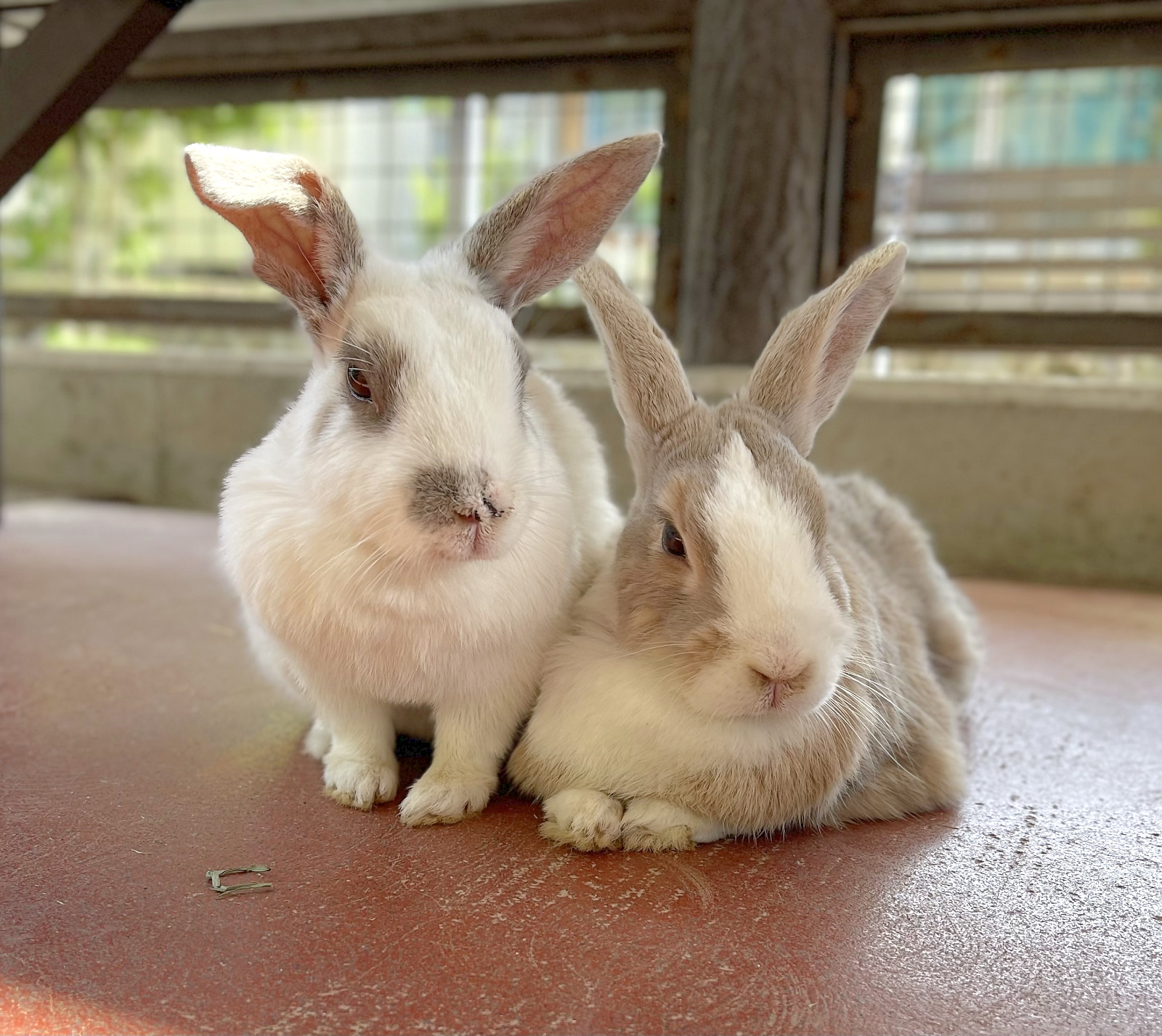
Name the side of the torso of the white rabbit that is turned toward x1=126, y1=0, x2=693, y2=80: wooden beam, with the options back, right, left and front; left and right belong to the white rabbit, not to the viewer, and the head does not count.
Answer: back

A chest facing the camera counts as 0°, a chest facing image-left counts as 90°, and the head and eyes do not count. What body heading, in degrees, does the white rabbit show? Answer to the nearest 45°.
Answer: approximately 0°

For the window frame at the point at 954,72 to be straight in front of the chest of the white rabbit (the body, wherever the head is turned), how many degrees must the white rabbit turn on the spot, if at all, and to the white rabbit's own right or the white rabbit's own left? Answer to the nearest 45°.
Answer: approximately 135° to the white rabbit's own left

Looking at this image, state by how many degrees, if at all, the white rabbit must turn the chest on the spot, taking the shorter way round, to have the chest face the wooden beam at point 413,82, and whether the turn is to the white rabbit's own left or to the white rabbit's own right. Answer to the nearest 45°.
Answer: approximately 180°

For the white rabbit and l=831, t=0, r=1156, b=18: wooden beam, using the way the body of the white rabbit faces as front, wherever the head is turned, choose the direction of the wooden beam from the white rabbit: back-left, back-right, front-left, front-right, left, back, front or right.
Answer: back-left

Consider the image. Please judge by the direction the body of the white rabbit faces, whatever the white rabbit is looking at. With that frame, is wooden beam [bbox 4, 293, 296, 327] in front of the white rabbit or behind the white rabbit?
behind
